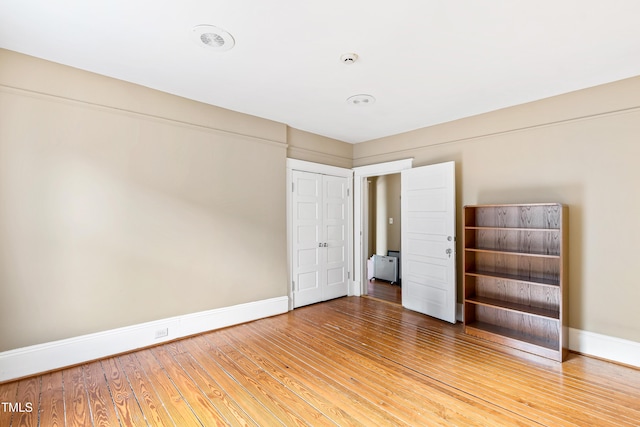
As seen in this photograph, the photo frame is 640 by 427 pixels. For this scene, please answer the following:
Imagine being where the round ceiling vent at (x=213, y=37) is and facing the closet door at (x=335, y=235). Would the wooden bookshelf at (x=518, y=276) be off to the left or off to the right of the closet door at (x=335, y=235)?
right

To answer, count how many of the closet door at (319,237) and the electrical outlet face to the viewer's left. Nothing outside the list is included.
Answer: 0

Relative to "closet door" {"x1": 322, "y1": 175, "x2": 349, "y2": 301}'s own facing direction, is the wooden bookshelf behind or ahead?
ahead

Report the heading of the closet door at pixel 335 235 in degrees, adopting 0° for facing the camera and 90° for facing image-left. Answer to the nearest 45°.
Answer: approximately 315°
